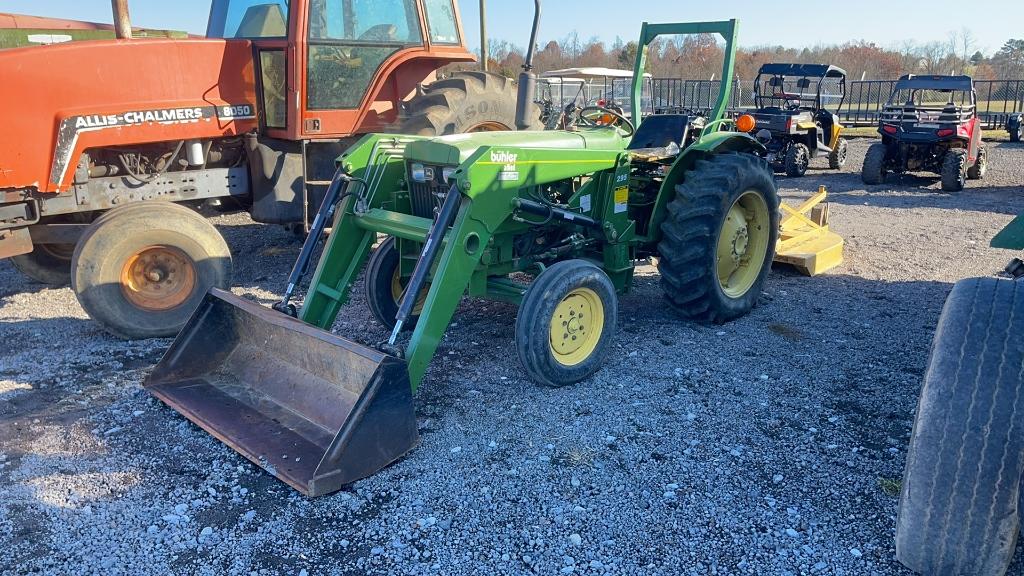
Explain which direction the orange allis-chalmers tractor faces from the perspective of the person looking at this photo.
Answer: facing the viewer and to the left of the viewer

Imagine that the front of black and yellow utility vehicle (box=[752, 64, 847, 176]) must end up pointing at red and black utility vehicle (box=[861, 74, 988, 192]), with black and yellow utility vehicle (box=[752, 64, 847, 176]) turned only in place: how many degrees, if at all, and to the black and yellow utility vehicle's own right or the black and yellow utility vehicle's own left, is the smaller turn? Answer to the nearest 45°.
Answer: approximately 90° to the black and yellow utility vehicle's own right

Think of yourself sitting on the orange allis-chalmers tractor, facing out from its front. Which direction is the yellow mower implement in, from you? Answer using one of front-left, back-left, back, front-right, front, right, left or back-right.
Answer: back-left

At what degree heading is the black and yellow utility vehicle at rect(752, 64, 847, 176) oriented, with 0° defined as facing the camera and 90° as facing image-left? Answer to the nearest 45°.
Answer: approximately 225°

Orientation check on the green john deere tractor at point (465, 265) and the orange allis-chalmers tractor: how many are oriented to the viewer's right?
0

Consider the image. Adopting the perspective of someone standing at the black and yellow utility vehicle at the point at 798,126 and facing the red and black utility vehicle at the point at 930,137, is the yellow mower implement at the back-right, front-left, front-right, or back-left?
front-right

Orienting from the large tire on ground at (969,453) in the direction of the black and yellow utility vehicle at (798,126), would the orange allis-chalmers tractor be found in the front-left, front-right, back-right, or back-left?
front-left

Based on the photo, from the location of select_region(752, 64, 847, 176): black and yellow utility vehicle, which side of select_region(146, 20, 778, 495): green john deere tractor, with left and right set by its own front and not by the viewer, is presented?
back

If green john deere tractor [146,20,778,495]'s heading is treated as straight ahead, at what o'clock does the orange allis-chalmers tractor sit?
The orange allis-chalmers tractor is roughly at 3 o'clock from the green john deere tractor.

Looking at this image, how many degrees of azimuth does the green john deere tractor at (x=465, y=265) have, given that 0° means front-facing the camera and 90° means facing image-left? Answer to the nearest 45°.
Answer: approximately 45°

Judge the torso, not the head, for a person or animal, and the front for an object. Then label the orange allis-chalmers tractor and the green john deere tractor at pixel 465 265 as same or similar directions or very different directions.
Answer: same or similar directions

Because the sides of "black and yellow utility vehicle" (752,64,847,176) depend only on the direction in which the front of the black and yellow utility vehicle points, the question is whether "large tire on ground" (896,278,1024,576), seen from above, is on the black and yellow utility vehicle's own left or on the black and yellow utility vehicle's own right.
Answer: on the black and yellow utility vehicle's own right

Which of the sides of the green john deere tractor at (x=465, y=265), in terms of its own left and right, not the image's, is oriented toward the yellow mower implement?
back

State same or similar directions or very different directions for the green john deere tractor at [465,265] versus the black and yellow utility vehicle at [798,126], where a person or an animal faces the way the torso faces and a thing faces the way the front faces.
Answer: very different directions
